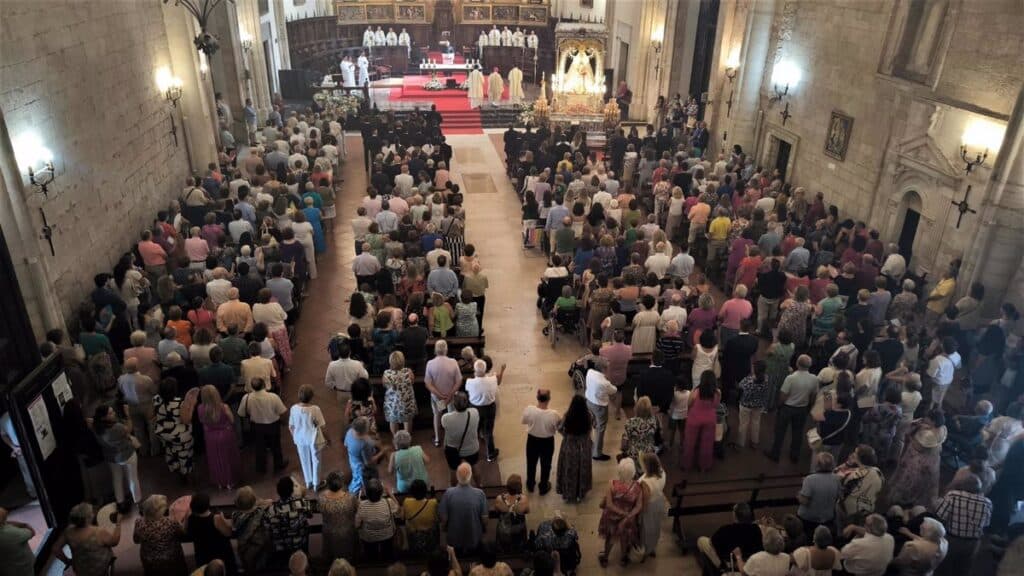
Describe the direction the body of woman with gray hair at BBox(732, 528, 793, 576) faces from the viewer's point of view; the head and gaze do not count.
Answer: away from the camera

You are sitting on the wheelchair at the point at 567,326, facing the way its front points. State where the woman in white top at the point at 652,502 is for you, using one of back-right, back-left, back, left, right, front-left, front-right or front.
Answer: back

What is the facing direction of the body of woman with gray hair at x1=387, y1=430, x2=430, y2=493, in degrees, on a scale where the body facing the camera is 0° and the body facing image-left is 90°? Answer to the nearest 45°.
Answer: approximately 180°

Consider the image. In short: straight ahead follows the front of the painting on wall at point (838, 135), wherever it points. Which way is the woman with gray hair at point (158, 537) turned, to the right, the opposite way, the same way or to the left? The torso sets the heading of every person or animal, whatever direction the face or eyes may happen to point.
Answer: to the right

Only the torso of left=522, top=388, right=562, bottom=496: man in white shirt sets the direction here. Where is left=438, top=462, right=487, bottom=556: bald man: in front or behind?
behind

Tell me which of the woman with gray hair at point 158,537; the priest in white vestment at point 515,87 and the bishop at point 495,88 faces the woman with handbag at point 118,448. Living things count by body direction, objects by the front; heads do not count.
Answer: the woman with gray hair

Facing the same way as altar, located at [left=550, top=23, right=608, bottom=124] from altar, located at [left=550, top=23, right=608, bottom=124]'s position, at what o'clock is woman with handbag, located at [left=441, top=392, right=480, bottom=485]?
The woman with handbag is roughly at 12 o'clock from the altar.

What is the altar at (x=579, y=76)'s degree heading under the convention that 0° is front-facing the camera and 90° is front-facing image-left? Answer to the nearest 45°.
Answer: approximately 0°

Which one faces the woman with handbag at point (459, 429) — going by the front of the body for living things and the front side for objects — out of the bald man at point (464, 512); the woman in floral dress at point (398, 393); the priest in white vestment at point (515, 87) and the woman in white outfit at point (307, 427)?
the bald man

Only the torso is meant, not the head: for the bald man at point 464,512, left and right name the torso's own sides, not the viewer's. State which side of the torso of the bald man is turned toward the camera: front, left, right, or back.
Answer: back

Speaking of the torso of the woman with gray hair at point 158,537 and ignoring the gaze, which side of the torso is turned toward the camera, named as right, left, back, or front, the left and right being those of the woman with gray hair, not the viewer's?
back

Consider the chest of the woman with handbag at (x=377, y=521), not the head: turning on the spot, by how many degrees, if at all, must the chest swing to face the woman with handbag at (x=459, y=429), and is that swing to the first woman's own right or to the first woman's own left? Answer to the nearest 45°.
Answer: approximately 45° to the first woman's own right

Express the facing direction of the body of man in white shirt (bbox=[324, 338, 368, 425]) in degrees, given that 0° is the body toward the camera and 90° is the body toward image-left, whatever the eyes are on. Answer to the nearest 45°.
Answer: approximately 180°

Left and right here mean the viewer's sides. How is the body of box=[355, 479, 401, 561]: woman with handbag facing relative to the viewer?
facing away from the viewer

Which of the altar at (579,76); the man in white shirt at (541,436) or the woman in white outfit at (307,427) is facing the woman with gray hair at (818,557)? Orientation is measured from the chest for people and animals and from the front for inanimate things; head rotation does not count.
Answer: the altar
